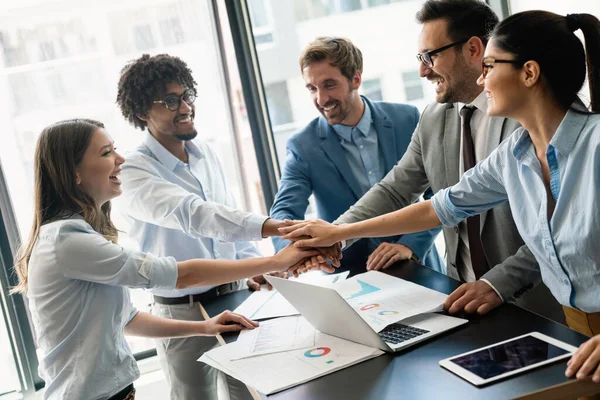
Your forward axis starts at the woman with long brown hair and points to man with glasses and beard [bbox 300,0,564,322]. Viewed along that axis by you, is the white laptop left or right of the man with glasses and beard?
right

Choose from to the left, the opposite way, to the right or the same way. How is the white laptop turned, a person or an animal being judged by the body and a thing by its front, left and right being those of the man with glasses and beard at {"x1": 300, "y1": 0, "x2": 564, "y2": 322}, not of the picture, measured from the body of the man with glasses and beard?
the opposite way

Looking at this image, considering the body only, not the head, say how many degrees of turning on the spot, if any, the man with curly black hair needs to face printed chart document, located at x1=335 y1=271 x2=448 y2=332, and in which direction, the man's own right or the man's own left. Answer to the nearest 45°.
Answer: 0° — they already face it

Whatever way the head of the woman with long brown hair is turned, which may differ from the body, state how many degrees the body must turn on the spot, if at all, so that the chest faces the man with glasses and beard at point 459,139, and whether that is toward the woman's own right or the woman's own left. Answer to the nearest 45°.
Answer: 0° — they already face them

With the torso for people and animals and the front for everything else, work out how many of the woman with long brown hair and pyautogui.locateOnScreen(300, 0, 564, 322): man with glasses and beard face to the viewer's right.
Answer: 1

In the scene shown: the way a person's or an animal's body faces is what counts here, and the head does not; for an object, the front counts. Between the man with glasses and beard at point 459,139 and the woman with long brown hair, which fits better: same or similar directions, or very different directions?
very different directions

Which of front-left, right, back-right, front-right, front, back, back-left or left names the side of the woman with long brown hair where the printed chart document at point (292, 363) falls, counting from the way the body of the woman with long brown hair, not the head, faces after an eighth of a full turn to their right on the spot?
front

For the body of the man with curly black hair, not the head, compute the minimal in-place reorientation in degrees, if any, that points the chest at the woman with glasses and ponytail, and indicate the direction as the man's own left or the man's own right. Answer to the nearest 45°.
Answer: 0° — they already face them

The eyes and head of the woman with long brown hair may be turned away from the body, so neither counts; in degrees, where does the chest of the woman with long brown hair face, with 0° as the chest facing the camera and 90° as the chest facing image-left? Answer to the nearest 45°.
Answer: approximately 270°

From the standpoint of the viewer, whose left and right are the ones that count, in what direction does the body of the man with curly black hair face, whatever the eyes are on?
facing the viewer and to the right of the viewer

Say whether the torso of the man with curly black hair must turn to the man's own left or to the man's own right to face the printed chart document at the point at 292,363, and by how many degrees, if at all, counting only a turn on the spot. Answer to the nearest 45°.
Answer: approximately 45° to the man's own right

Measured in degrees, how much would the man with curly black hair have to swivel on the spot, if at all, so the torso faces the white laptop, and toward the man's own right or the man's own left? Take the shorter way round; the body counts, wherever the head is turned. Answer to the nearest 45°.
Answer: approximately 45° to the man's own right

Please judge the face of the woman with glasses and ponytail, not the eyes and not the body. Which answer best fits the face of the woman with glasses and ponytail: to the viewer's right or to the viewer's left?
to the viewer's left

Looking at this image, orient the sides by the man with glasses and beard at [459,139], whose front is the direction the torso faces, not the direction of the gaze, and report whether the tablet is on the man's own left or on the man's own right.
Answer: on the man's own left
